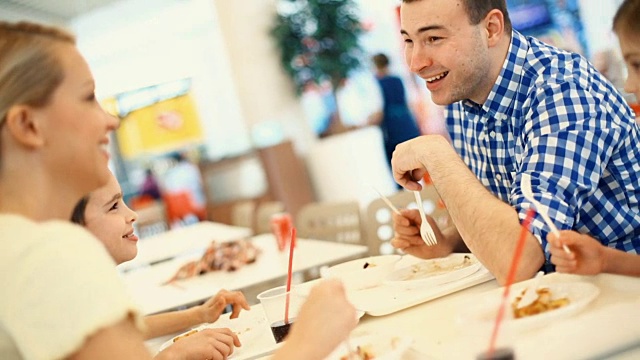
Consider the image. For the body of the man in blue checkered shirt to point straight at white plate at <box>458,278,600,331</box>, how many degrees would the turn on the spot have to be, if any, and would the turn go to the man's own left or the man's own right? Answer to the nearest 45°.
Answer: approximately 45° to the man's own left

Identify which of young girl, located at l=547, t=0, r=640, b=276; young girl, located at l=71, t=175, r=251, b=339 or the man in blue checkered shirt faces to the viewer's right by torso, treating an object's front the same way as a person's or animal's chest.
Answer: young girl, located at l=71, t=175, r=251, b=339

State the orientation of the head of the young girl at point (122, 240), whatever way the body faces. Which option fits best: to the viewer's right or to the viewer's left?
to the viewer's right

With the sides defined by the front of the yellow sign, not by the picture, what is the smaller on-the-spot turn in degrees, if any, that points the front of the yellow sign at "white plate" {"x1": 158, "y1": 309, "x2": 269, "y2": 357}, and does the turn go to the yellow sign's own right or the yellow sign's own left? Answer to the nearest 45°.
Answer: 0° — it already faces it

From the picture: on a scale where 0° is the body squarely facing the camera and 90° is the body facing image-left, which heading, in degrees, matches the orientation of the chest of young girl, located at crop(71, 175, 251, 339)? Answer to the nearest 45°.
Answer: approximately 270°

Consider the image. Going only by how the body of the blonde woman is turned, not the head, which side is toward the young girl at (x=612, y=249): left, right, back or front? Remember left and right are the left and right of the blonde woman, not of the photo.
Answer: front

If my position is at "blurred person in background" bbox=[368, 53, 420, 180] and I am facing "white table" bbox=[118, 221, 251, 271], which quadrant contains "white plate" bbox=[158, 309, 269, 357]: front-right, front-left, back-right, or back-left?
front-left

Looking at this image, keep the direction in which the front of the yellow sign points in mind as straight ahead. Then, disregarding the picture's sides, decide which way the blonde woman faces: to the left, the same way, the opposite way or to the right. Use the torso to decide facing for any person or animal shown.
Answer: to the left

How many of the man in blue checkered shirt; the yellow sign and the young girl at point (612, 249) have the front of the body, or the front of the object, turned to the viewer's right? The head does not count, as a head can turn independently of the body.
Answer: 0

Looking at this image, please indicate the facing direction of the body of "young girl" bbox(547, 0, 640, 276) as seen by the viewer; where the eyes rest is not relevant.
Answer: to the viewer's left

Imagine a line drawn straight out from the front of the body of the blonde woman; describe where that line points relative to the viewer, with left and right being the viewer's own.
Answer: facing to the right of the viewer

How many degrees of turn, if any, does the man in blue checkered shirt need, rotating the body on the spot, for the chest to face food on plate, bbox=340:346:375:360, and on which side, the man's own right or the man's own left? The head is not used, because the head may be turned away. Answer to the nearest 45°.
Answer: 0° — they already face it

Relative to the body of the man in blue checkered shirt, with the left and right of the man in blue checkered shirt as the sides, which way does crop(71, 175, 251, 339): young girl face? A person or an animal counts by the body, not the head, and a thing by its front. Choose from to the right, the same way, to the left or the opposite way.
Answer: the opposite way

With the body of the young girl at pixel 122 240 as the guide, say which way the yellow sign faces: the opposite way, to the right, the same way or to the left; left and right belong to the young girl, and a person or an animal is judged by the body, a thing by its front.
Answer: to the right

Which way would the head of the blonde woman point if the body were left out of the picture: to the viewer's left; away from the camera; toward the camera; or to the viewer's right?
to the viewer's right

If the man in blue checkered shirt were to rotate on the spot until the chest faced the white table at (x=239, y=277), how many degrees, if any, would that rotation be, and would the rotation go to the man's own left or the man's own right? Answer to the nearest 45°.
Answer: approximately 90° to the man's own right

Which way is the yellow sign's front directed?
toward the camera
